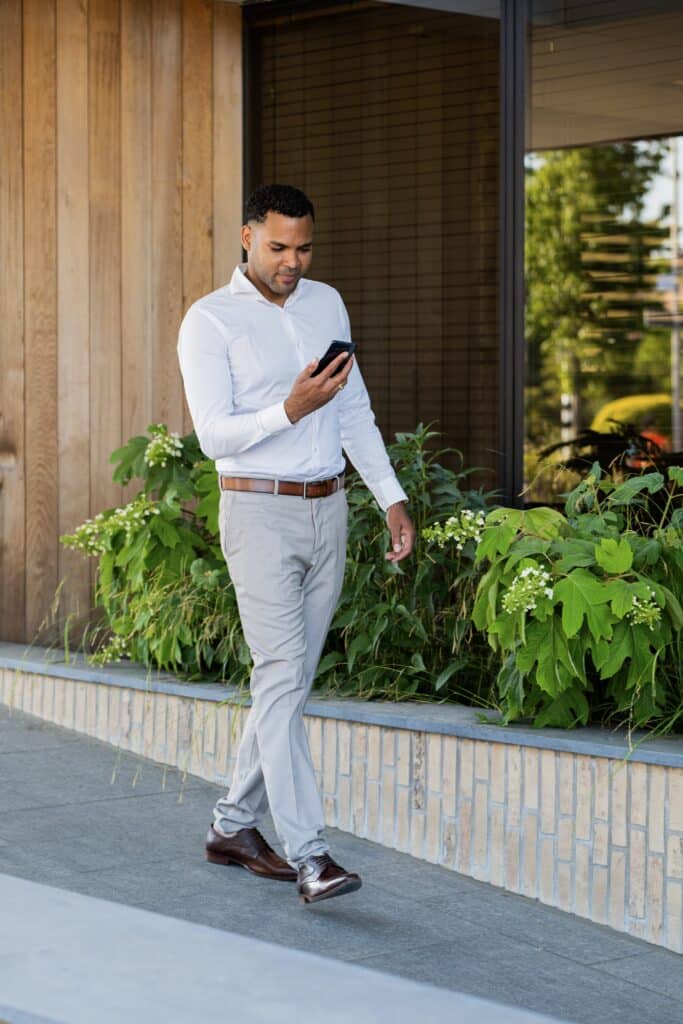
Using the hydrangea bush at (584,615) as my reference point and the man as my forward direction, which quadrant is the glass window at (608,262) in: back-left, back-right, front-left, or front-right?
back-right

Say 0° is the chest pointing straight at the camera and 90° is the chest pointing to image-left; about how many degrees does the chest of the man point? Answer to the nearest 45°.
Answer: approximately 315°

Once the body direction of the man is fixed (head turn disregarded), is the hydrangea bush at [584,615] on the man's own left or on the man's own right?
on the man's own left

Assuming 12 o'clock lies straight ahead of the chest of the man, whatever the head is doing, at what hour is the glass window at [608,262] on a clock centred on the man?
The glass window is roughly at 8 o'clock from the man.

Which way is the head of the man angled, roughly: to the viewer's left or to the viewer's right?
to the viewer's right

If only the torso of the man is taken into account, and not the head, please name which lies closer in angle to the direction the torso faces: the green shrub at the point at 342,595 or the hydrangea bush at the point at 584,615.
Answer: the hydrangea bush
